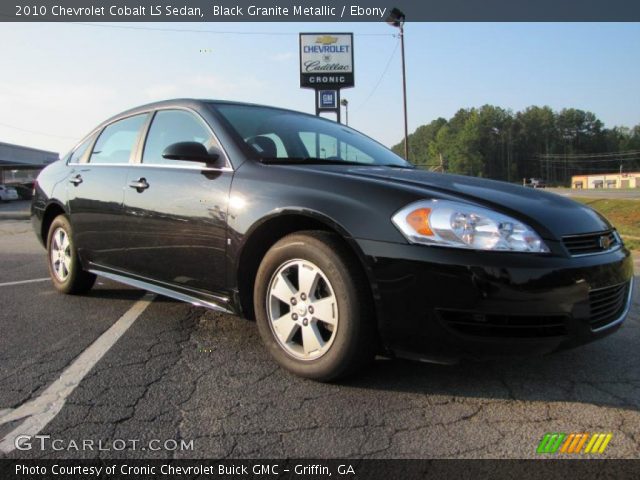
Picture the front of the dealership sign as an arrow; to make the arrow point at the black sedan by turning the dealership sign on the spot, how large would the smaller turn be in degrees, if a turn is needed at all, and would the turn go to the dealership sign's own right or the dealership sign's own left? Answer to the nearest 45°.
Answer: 0° — it already faces it

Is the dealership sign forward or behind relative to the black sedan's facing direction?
behind

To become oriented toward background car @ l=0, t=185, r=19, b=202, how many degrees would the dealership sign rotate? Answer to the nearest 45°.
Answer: approximately 135° to its right

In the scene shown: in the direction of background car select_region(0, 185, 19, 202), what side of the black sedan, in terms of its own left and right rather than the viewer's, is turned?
back

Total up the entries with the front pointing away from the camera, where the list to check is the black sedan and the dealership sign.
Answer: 0

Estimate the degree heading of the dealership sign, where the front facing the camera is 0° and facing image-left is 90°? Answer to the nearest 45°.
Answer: approximately 0°

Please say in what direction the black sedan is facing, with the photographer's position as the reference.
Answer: facing the viewer and to the right of the viewer

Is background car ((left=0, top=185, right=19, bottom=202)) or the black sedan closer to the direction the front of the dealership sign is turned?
the black sedan
